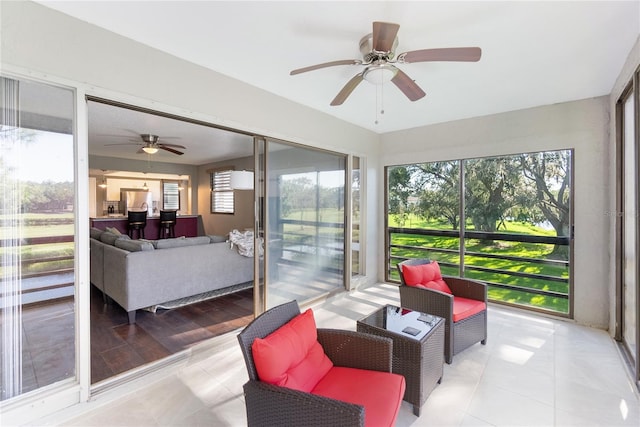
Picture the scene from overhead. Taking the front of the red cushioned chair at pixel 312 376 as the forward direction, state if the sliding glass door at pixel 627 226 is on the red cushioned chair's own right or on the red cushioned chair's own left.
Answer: on the red cushioned chair's own left

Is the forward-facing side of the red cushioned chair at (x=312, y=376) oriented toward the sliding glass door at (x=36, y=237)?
no

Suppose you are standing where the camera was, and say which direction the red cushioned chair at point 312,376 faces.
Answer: facing the viewer and to the right of the viewer

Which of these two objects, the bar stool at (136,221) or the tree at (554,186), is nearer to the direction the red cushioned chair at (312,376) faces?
the tree

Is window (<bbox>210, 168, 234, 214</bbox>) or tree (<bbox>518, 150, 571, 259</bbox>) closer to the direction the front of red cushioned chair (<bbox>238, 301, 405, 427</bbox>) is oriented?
the tree

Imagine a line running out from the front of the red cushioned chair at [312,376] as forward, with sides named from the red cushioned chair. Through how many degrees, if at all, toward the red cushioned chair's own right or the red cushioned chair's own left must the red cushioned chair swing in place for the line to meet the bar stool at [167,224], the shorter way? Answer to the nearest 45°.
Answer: approximately 180°

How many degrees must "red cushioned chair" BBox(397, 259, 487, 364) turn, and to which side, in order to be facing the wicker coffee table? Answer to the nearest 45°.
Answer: approximately 45° to its right

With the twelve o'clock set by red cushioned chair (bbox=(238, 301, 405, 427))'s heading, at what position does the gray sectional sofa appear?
The gray sectional sofa is roughly at 6 o'clock from the red cushioned chair.

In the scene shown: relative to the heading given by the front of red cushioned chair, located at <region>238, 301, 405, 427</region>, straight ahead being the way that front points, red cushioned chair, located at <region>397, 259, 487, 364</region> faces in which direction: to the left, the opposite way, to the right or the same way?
the same way

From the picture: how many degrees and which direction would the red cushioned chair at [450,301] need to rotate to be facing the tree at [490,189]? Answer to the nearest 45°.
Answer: approximately 135° to its left

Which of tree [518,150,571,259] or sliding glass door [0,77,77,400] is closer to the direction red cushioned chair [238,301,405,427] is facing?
the tree

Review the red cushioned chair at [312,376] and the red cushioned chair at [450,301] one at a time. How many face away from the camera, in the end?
0

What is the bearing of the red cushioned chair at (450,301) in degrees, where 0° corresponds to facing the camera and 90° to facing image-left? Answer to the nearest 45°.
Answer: approximately 315°

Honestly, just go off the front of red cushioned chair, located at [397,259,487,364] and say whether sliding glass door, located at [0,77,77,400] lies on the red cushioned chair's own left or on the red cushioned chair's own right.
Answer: on the red cushioned chair's own right

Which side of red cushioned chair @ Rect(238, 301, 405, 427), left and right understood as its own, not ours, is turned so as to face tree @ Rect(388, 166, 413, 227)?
left

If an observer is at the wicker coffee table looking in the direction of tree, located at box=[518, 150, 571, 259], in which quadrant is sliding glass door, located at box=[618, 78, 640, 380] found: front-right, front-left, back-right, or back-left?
front-right

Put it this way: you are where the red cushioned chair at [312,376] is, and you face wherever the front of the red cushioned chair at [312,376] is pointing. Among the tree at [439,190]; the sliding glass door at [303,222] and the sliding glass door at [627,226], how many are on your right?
0
